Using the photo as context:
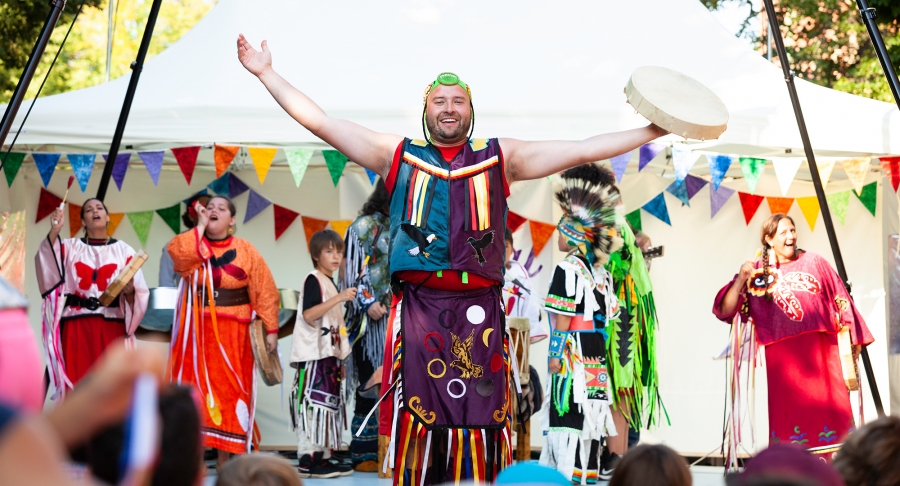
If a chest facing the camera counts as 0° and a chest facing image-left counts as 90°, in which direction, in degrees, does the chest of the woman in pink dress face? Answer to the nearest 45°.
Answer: approximately 0°

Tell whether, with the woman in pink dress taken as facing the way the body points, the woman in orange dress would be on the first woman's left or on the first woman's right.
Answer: on the first woman's right

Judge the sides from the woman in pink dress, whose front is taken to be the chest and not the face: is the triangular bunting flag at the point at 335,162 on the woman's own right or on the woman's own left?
on the woman's own right

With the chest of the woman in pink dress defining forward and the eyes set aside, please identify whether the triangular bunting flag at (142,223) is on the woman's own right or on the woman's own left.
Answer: on the woman's own right

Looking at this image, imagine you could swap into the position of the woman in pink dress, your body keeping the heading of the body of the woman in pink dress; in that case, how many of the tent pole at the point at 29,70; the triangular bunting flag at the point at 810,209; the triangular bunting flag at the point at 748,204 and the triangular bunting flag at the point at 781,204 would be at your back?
3

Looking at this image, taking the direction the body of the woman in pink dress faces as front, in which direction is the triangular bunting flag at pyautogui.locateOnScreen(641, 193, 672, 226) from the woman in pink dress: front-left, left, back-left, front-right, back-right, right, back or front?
back-right

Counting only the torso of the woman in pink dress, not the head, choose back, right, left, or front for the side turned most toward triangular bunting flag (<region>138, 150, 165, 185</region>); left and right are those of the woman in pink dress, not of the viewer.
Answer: right

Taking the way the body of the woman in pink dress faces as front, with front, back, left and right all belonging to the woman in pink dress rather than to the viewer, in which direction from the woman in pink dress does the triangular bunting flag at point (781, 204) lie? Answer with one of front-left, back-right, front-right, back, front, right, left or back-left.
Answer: back
